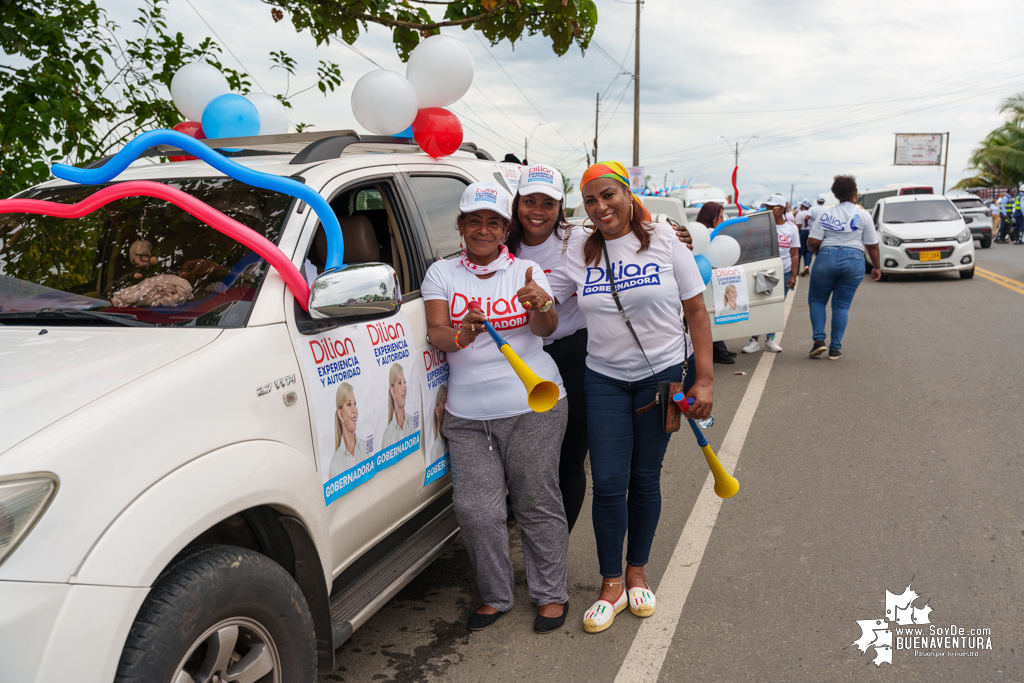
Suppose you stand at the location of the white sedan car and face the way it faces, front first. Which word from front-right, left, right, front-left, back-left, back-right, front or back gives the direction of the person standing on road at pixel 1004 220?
back

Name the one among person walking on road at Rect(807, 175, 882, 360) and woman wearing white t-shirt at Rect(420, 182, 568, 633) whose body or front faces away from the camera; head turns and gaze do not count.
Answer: the person walking on road

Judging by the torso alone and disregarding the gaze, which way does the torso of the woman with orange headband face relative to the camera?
toward the camera

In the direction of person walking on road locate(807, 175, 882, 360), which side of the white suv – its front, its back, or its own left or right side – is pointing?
back

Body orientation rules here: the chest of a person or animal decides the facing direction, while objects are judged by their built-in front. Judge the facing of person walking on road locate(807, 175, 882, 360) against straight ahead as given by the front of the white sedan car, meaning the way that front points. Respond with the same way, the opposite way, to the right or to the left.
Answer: the opposite way

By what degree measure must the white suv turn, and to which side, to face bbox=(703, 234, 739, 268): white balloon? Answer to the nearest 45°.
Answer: approximately 180°

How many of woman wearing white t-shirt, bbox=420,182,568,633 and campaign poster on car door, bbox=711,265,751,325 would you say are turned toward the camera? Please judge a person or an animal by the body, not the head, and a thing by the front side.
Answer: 2

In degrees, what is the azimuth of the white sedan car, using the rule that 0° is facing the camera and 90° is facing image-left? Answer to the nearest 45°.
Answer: approximately 0°

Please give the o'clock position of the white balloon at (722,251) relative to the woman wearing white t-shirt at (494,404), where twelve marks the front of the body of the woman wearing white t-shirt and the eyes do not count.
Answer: The white balloon is roughly at 7 o'clock from the woman wearing white t-shirt.

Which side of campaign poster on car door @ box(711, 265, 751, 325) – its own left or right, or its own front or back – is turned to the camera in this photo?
front

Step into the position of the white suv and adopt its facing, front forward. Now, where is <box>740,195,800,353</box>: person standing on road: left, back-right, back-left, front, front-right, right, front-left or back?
back

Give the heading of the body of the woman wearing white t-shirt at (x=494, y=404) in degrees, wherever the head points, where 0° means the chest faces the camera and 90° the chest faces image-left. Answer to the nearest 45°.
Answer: approximately 0°
